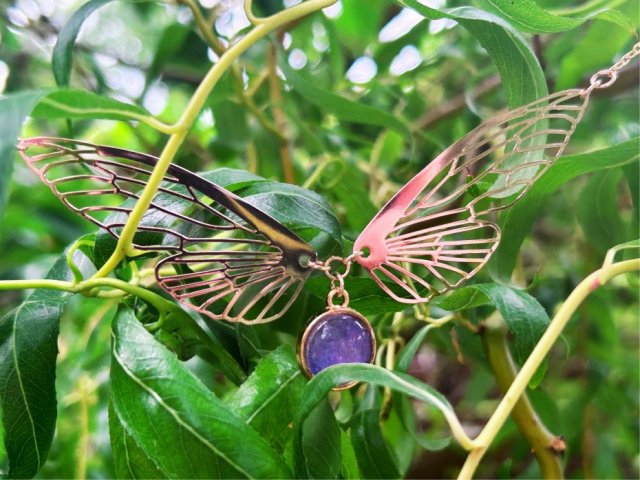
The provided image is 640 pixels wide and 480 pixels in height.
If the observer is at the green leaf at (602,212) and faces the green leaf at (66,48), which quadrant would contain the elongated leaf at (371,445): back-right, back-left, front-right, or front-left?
front-left

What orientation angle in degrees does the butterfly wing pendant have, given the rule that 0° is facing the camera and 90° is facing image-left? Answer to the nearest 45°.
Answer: approximately 0°

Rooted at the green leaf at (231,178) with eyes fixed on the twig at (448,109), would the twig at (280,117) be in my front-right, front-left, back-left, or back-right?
front-left
